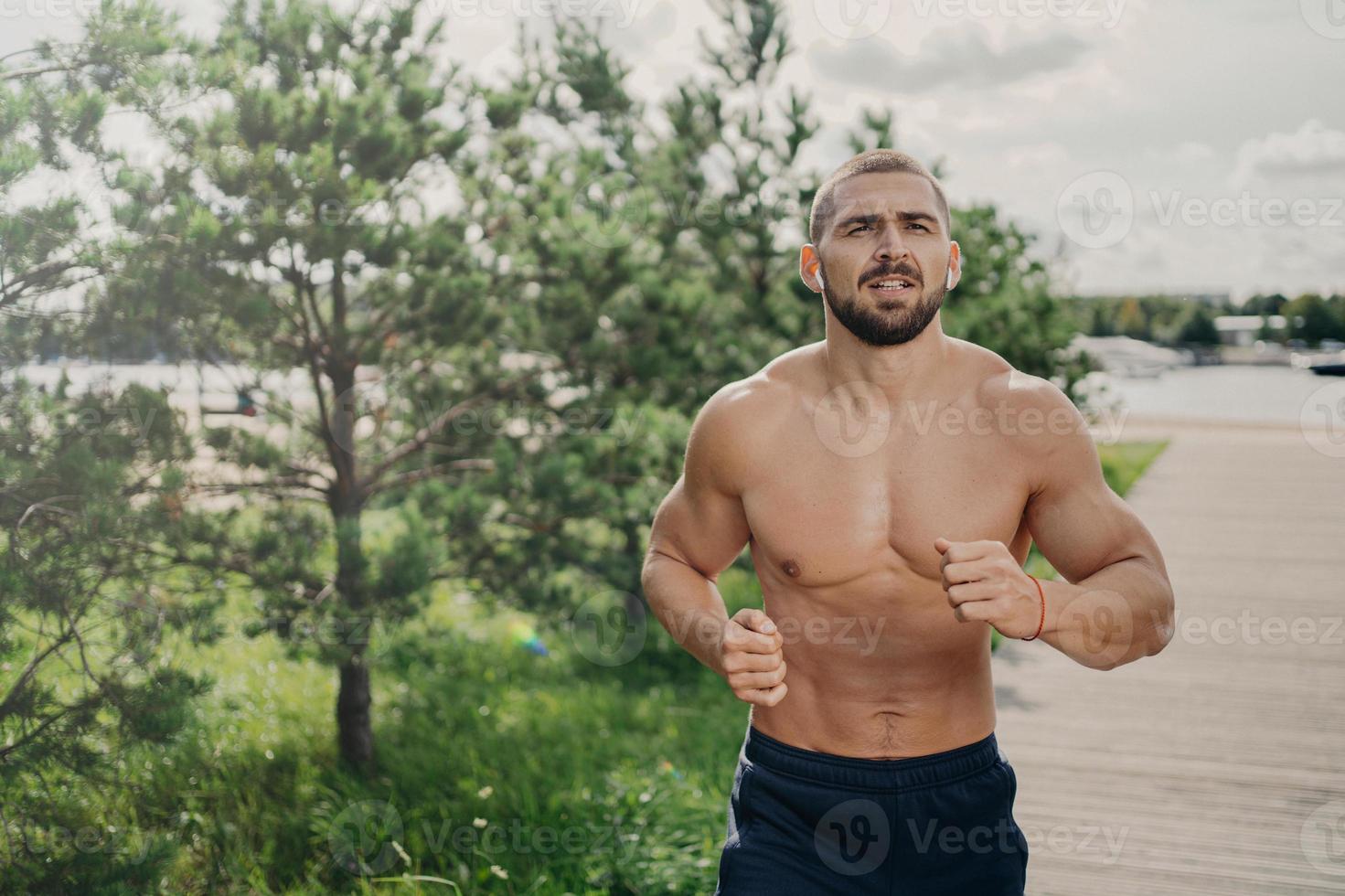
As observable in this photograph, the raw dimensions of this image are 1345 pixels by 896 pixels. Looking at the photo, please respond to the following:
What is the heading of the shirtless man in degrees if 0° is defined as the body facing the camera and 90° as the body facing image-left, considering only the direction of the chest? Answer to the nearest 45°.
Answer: approximately 0°
